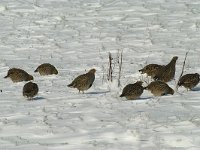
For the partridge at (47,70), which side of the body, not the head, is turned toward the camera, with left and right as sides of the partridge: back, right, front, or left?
right

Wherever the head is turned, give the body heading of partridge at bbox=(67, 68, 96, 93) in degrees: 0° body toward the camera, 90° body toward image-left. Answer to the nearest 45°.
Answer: approximately 270°

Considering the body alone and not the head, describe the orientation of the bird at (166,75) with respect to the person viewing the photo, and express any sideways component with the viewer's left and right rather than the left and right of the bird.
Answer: facing to the right of the viewer

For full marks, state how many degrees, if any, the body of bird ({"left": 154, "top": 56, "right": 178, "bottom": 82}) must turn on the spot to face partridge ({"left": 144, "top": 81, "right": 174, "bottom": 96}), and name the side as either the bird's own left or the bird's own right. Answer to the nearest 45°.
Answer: approximately 90° to the bird's own right

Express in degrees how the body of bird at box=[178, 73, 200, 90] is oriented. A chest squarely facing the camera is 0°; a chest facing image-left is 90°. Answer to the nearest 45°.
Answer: approximately 270°

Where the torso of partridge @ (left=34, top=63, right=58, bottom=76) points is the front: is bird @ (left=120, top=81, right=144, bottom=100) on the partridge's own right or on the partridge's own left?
on the partridge's own right
